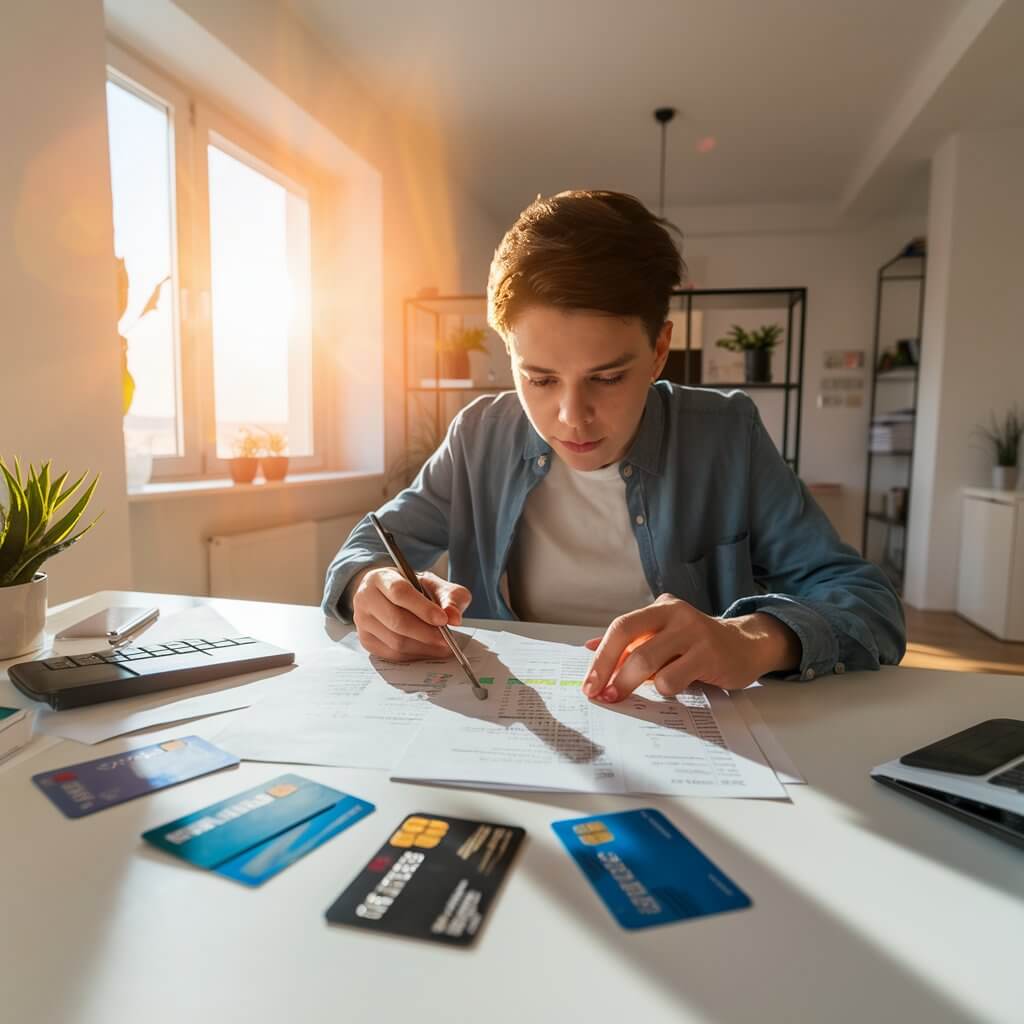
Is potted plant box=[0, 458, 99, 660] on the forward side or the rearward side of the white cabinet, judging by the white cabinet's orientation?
on the forward side

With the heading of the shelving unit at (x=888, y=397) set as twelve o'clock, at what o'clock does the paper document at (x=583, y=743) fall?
The paper document is roughly at 9 o'clock from the shelving unit.

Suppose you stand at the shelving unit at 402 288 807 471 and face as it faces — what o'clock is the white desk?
The white desk is roughly at 12 o'clock from the shelving unit.

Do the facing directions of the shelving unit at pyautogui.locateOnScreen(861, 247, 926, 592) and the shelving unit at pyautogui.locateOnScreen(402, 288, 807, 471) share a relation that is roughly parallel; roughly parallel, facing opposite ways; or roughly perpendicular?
roughly perpendicular

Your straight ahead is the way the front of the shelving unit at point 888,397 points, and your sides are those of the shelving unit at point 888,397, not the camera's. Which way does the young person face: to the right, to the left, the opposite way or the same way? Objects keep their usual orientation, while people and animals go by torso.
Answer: to the left

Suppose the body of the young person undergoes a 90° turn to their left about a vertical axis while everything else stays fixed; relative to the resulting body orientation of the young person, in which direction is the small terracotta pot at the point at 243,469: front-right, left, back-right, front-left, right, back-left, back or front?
back-left

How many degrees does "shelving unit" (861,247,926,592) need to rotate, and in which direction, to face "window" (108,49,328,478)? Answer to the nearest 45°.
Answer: approximately 45° to its left

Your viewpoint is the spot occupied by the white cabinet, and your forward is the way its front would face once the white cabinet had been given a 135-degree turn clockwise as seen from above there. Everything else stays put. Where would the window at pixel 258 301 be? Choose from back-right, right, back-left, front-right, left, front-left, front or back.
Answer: back-left

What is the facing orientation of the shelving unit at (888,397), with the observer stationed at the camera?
facing to the left of the viewer

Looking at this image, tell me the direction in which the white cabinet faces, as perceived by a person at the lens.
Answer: facing the viewer and to the left of the viewer

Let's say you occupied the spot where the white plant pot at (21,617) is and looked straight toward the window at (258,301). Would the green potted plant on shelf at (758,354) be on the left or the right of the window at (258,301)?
right

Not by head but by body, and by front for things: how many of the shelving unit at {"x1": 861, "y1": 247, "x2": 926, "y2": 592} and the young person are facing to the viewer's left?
1

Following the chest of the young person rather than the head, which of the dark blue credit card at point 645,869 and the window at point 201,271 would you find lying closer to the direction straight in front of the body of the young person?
the dark blue credit card

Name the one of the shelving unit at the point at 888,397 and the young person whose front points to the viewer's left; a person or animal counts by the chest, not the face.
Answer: the shelving unit

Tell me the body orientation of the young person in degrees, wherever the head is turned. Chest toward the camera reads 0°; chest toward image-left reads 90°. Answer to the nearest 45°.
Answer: approximately 0°
